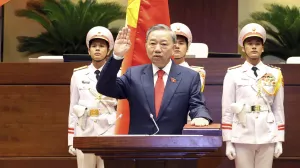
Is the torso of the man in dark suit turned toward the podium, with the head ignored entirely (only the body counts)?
yes

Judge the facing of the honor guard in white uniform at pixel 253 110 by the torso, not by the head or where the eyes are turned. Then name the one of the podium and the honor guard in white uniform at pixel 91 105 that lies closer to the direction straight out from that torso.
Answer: the podium

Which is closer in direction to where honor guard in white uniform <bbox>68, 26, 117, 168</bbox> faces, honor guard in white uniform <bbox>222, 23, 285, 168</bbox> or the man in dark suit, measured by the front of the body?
the man in dark suit

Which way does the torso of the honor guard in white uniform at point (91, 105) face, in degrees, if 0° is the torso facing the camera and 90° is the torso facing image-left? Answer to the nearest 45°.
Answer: approximately 0°

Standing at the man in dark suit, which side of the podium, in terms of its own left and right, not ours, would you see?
back

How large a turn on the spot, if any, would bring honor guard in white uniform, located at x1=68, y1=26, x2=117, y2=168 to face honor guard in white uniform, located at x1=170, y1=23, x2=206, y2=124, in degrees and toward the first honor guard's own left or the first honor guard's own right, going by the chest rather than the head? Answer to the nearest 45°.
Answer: approximately 90° to the first honor guard's own left
